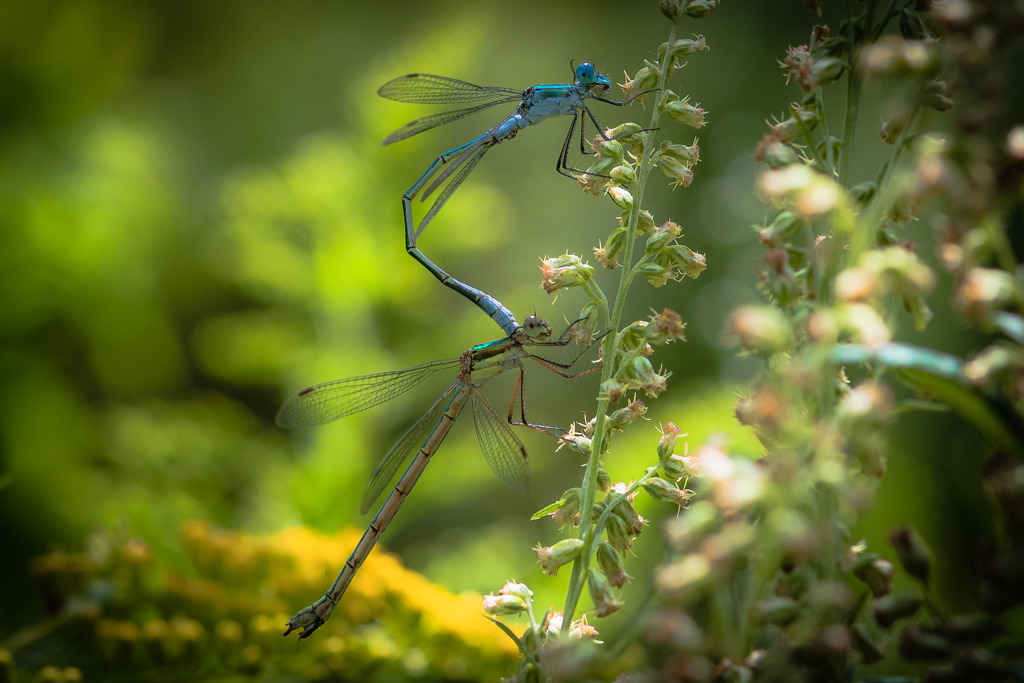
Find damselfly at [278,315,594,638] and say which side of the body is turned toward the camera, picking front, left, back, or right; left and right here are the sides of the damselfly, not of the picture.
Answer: right

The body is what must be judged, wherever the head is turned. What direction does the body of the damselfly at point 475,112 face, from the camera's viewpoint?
to the viewer's right

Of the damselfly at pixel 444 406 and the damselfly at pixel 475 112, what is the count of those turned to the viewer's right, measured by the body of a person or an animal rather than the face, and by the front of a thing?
2

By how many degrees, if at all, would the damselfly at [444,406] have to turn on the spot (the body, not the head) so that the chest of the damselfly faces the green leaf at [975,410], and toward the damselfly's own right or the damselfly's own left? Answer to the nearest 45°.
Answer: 0° — it already faces it
